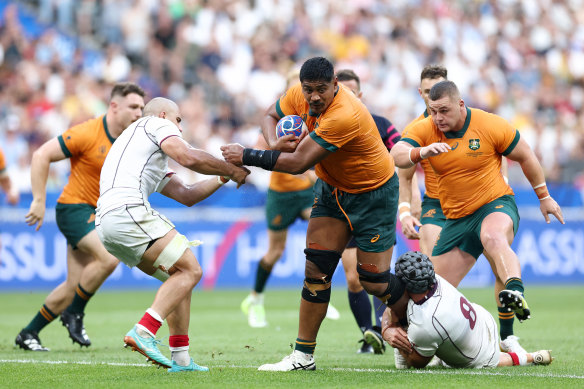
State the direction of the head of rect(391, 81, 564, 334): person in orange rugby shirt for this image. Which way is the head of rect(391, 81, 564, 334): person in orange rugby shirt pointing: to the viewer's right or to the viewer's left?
to the viewer's left

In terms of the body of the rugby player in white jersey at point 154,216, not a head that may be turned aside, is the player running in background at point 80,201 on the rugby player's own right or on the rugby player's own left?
on the rugby player's own left

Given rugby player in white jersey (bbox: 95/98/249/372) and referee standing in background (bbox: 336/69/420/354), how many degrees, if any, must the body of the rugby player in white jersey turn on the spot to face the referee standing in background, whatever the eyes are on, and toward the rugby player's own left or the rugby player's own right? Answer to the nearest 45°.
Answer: approximately 45° to the rugby player's own left

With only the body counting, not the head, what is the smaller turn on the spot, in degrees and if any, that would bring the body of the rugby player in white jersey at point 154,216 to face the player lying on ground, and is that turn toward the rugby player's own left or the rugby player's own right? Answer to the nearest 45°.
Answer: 0° — they already face them

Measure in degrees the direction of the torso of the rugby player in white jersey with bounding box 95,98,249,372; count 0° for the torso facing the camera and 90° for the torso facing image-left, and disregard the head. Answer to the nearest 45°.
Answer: approximately 270°

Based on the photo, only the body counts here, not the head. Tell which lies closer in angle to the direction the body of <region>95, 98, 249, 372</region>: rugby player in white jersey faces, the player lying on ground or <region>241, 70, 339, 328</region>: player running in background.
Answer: the player lying on ground

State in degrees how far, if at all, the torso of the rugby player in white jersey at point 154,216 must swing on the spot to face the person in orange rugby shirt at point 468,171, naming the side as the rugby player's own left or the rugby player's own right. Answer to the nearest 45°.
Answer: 0° — they already face them

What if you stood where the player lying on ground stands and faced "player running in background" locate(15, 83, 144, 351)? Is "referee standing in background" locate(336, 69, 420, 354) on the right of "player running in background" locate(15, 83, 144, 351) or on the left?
right

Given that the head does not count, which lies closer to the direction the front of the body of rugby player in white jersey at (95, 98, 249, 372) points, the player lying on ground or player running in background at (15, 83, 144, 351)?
the player lying on ground
